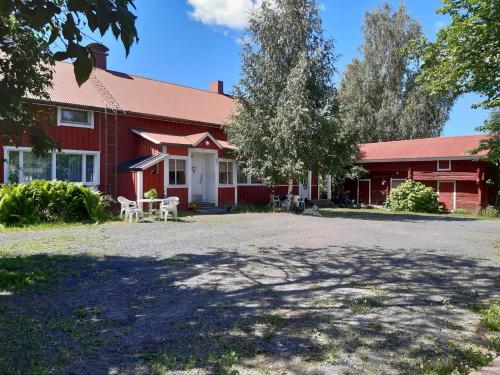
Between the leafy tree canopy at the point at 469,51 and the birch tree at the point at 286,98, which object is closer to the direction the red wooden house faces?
the leafy tree canopy

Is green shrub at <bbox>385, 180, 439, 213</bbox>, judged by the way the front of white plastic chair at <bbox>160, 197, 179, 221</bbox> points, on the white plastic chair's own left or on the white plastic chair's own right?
on the white plastic chair's own right

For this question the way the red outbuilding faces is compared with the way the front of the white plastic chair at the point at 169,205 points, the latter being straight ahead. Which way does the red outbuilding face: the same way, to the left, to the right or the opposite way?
to the left

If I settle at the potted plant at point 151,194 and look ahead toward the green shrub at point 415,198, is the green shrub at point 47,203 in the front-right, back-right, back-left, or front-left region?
back-right

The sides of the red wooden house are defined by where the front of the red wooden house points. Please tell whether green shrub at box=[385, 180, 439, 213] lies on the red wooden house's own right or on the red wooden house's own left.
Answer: on the red wooden house's own left

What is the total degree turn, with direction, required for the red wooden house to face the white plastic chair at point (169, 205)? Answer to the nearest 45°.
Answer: approximately 45° to its right

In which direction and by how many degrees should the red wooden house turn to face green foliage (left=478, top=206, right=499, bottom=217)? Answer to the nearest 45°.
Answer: approximately 45° to its left

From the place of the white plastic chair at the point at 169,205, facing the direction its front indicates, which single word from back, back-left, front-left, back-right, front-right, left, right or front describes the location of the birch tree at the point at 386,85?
right

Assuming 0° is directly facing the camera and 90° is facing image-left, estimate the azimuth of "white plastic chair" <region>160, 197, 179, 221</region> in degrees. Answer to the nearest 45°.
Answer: approximately 135°

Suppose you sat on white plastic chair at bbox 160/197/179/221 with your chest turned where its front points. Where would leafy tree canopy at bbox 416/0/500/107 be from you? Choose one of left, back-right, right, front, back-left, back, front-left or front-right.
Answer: back

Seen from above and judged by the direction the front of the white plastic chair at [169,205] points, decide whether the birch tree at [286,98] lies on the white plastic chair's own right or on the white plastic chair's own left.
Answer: on the white plastic chair's own right

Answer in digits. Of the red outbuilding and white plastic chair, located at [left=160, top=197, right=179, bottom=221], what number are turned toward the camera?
1
